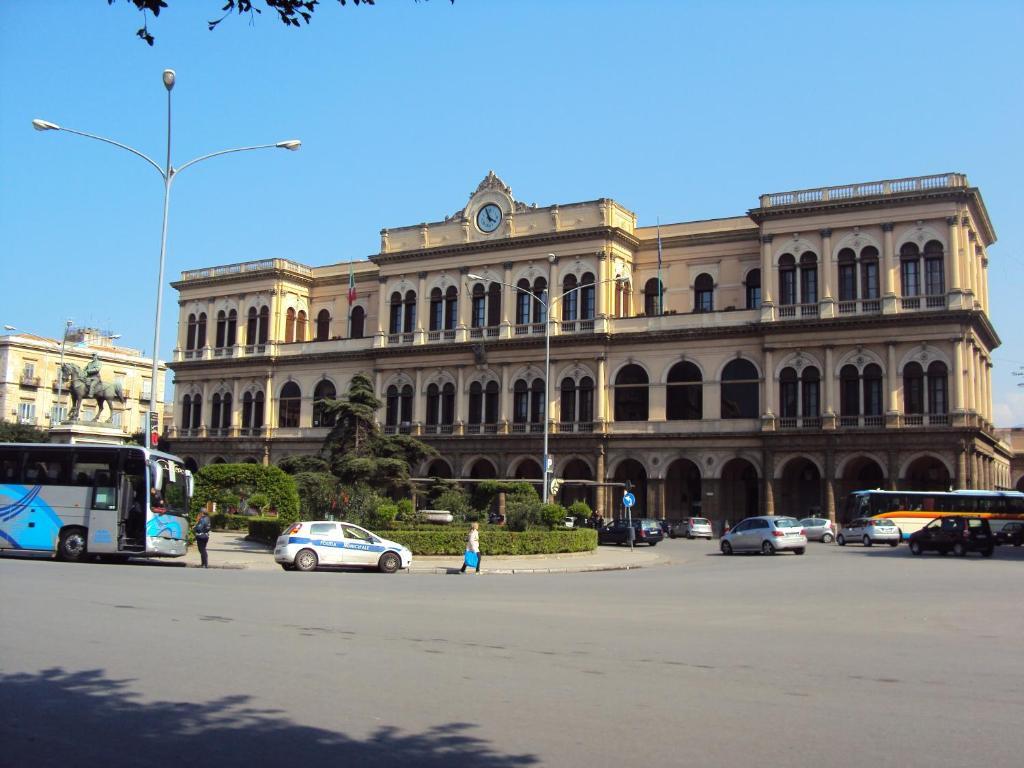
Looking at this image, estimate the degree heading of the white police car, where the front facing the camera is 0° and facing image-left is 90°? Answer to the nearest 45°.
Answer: approximately 270°

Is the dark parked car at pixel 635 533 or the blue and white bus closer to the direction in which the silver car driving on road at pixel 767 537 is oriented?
the dark parked car

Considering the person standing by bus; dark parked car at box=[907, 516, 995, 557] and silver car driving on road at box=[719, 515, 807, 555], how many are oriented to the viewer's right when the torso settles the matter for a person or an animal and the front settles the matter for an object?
0

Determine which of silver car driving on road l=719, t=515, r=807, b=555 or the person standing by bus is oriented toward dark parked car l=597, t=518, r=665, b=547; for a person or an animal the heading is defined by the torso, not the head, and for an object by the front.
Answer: the silver car driving on road

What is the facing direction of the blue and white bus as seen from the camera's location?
facing the viewer and to the right of the viewer

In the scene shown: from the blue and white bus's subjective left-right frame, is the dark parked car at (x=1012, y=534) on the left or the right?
on its left

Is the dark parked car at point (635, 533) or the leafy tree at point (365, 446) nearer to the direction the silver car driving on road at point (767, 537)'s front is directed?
the dark parked car

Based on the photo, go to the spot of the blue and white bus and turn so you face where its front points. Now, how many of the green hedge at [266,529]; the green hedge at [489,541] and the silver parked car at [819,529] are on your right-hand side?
0

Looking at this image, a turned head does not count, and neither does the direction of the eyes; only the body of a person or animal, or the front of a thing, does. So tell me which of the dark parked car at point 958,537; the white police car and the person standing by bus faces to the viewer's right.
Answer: the white police car

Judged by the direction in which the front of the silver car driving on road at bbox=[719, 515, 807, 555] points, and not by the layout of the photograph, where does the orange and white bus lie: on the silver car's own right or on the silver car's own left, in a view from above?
on the silver car's own right

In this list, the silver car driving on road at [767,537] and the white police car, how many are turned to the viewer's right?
1

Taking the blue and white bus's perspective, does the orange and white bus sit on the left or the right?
on its left

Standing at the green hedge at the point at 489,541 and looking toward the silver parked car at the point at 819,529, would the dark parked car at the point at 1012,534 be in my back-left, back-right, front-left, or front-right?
front-right
